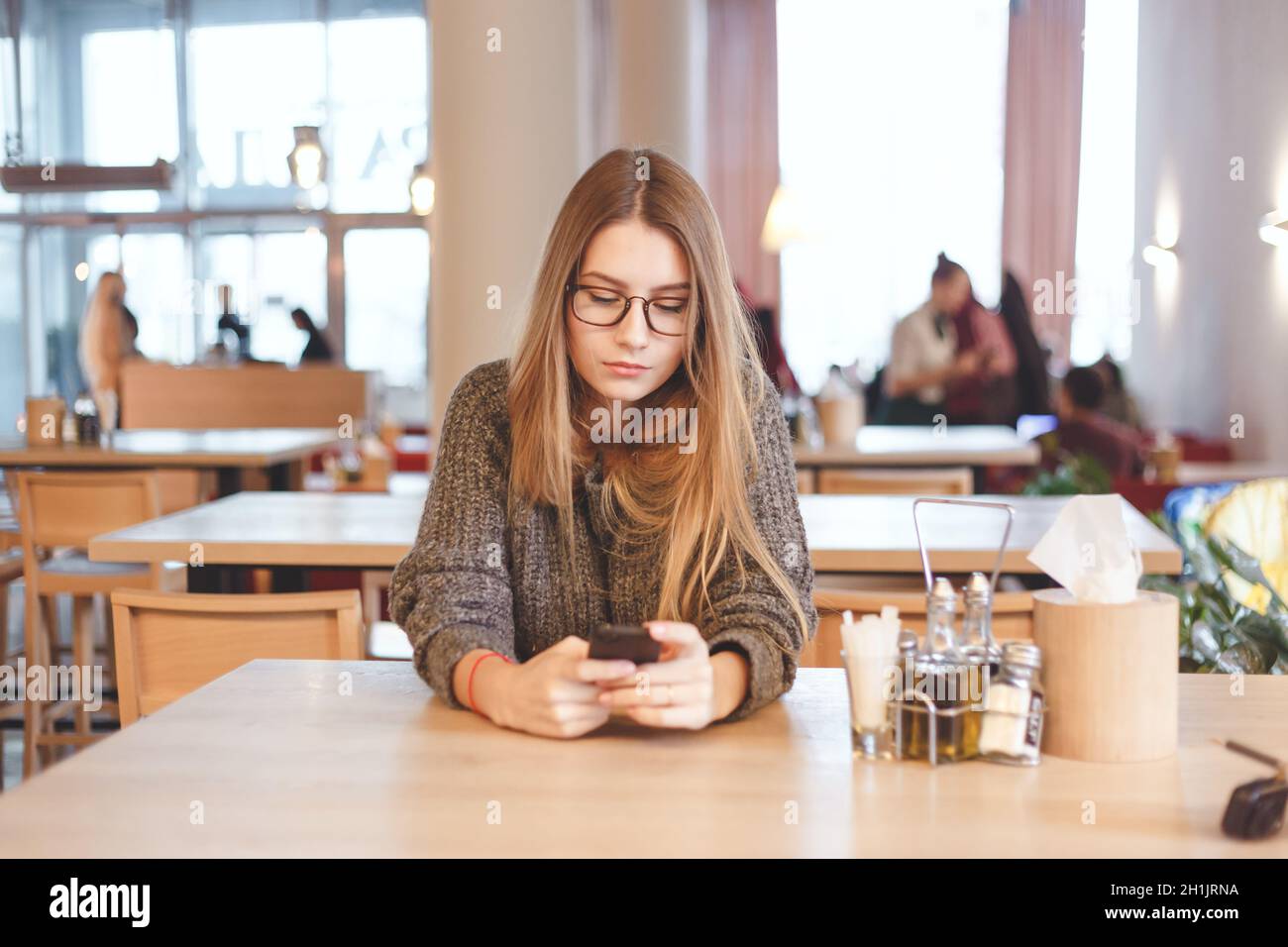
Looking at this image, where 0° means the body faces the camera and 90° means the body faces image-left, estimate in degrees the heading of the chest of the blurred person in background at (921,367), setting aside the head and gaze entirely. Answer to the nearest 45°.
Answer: approximately 315°

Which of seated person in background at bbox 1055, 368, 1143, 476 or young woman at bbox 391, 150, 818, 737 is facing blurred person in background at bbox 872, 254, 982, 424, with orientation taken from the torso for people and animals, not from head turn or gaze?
the seated person in background

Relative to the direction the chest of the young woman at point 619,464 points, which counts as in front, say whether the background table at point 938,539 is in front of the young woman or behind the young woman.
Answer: behind

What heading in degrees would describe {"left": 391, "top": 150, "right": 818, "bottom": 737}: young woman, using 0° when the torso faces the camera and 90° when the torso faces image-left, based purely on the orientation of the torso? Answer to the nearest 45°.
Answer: approximately 0°

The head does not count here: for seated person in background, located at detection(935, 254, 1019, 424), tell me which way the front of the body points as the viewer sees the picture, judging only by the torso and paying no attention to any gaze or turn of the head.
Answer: to the viewer's left

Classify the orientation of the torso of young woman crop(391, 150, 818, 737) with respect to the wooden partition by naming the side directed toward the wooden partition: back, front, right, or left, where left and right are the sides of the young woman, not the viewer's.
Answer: back
